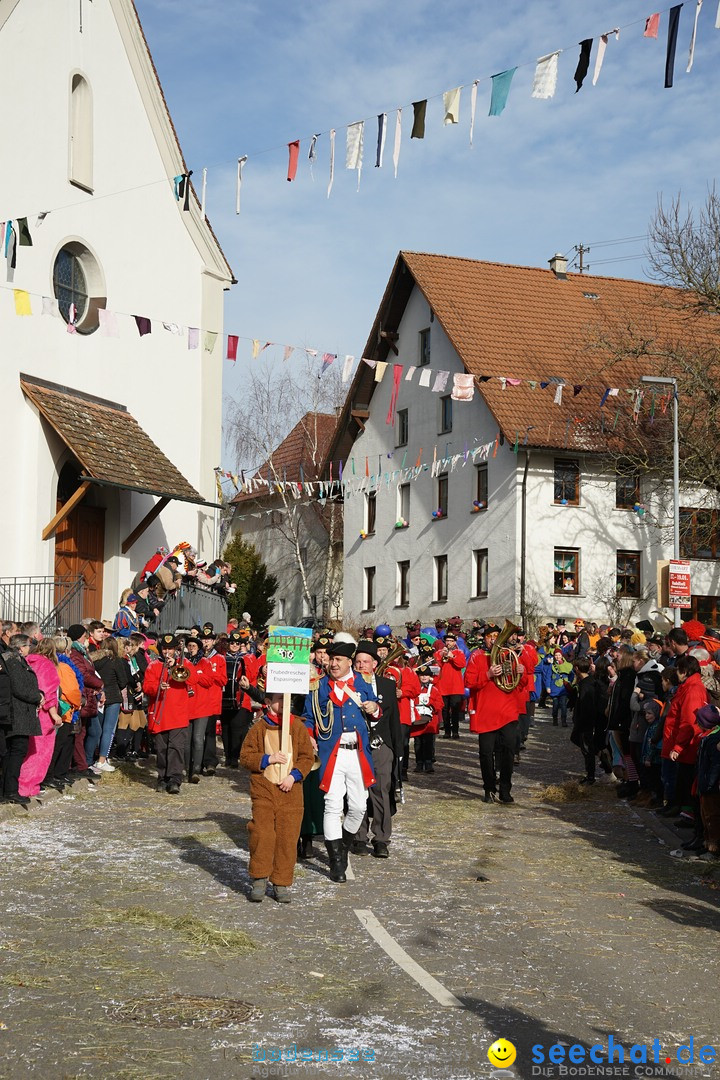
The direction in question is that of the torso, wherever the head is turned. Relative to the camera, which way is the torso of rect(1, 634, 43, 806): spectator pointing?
to the viewer's right

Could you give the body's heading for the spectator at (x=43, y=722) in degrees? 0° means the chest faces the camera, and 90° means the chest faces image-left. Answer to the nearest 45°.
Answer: approximately 270°

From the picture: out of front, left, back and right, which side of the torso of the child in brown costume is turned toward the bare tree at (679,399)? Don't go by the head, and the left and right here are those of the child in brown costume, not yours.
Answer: back

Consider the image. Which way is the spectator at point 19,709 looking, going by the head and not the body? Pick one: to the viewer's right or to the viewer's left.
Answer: to the viewer's right

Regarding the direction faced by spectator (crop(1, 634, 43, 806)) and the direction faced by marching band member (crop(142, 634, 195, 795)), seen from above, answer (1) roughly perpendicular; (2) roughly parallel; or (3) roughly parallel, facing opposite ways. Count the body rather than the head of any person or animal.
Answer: roughly perpendicular

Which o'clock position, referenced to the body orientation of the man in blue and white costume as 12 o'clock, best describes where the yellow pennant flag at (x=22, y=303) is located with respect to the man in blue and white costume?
The yellow pennant flag is roughly at 5 o'clock from the man in blue and white costume.
